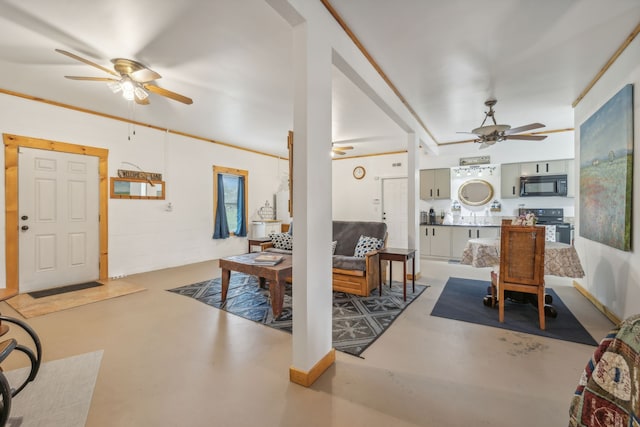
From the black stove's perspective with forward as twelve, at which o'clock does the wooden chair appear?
The wooden chair is roughly at 12 o'clock from the black stove.

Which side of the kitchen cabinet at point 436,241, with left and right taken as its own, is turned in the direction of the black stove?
left

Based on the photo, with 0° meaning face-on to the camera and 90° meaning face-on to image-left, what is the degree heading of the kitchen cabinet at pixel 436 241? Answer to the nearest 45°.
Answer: approximately 0°

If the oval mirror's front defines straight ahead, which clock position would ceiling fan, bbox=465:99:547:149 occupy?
The ceiling fan is roughly at 12 o'clock from the oval mirror.

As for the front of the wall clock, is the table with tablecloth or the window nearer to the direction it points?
the table with tablecloth

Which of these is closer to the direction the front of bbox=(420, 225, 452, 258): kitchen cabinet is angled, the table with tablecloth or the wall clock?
the table with tablecloth

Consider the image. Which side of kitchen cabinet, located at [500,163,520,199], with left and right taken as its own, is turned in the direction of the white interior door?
right

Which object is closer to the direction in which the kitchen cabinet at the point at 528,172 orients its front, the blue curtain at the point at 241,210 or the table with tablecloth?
the table with tablecloth
